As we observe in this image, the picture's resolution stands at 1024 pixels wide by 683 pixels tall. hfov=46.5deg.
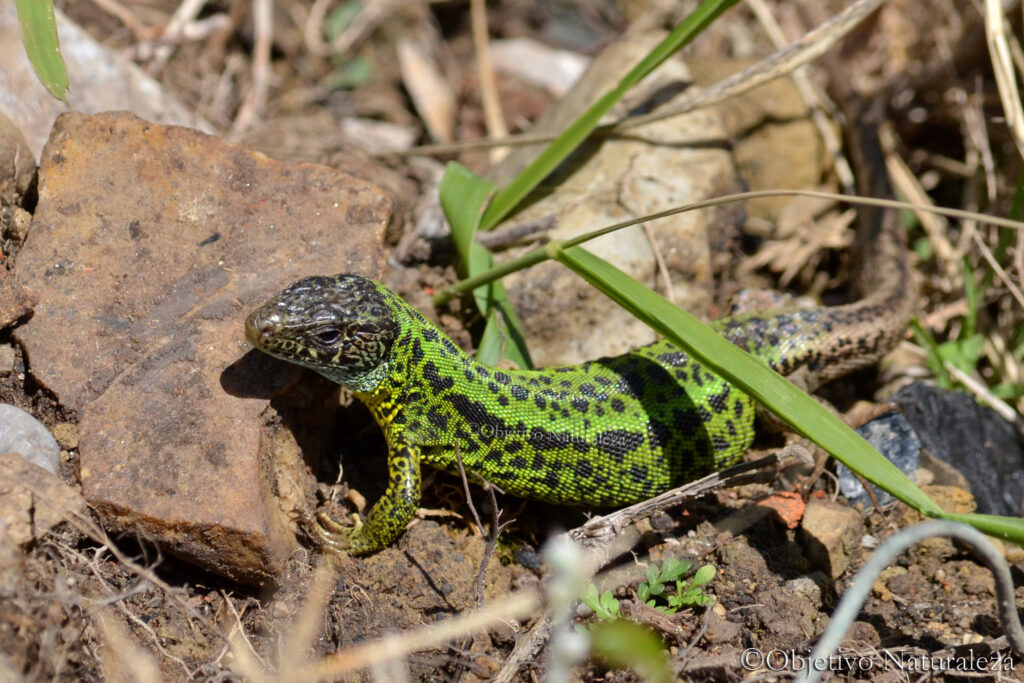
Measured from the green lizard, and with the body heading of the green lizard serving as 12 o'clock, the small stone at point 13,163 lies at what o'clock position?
The small stone is roughly at 12 o'clock from the green lizard.

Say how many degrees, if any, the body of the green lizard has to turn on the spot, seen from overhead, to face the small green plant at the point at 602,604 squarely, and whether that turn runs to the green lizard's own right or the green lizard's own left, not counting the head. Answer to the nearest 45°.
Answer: approximately 135° to the green lizard's own left

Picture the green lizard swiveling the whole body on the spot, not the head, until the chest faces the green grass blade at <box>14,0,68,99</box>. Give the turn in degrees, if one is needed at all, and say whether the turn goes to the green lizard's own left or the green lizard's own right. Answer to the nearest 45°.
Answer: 0° — it already faces it

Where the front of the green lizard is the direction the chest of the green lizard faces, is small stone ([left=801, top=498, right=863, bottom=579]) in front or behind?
behind

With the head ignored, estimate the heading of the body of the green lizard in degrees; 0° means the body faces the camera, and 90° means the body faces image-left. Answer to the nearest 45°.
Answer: approximately 90°

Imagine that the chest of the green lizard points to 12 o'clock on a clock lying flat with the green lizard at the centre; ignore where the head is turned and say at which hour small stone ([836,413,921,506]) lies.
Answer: The small stone is roughly at 5 o'clock from the green lizard.

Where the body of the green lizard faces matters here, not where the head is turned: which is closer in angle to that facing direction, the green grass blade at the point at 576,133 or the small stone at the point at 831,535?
the green grass blade

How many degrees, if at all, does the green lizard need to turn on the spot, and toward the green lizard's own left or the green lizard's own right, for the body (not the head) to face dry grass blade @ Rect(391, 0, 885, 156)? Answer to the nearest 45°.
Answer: approximately 90° to the green lizard's own right
